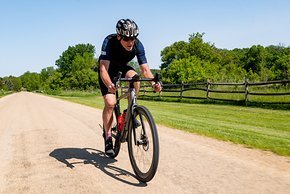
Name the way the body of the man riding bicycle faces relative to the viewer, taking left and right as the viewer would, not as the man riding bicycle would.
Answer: facing the viewer and to the right of the viewer
